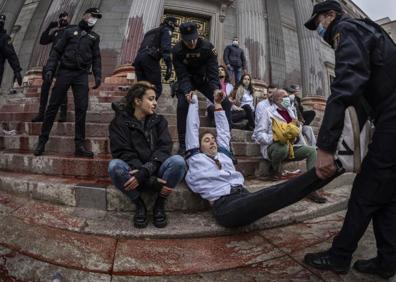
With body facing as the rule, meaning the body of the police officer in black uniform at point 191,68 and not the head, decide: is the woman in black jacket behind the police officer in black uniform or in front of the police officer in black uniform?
in front

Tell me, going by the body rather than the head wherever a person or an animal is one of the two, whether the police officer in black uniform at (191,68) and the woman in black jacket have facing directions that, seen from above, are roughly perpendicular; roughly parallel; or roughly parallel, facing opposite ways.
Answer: roughly parallel

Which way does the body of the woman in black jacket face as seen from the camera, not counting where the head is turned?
toward the camera

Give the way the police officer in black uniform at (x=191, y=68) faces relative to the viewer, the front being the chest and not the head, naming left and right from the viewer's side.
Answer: facing the viewer

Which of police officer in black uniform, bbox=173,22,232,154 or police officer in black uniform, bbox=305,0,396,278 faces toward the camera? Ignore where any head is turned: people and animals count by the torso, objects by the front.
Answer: police officer in black uniform, bbox=173,22,232,154

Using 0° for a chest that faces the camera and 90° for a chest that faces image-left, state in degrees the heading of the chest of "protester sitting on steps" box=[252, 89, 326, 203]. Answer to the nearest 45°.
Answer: approximately 315°

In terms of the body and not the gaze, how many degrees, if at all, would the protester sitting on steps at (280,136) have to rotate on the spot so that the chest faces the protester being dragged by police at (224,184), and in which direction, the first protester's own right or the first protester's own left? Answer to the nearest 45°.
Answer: approximately 45° to the first protester's own right

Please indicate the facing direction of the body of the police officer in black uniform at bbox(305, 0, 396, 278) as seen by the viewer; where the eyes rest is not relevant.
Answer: to the viewer's left

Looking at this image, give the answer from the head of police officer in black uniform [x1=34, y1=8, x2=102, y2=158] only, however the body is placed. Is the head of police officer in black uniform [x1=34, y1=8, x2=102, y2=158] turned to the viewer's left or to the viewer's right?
to the viewer's right

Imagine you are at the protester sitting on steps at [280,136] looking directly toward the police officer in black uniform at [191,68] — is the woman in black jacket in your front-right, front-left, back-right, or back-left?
front-left

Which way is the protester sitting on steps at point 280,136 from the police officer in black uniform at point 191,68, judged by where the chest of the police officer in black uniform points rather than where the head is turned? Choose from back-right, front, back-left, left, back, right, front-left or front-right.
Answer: left

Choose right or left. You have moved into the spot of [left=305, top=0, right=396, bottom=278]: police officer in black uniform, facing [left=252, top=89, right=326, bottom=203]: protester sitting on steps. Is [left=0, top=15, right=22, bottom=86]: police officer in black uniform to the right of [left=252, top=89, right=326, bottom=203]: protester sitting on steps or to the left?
left

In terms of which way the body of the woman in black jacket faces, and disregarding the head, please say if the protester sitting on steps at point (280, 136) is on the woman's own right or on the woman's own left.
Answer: on the woman's own left

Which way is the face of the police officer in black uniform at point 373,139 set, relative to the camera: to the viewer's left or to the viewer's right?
to the viewer's left

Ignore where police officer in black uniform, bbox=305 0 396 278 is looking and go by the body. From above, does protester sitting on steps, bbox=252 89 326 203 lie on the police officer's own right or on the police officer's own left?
on the police officer's own right

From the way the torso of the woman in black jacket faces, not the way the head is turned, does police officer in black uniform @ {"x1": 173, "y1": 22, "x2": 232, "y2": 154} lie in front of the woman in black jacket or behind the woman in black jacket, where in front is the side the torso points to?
behind

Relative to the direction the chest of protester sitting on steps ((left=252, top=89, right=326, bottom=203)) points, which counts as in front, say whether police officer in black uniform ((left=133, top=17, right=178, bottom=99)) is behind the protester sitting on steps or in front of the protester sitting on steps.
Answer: behind
